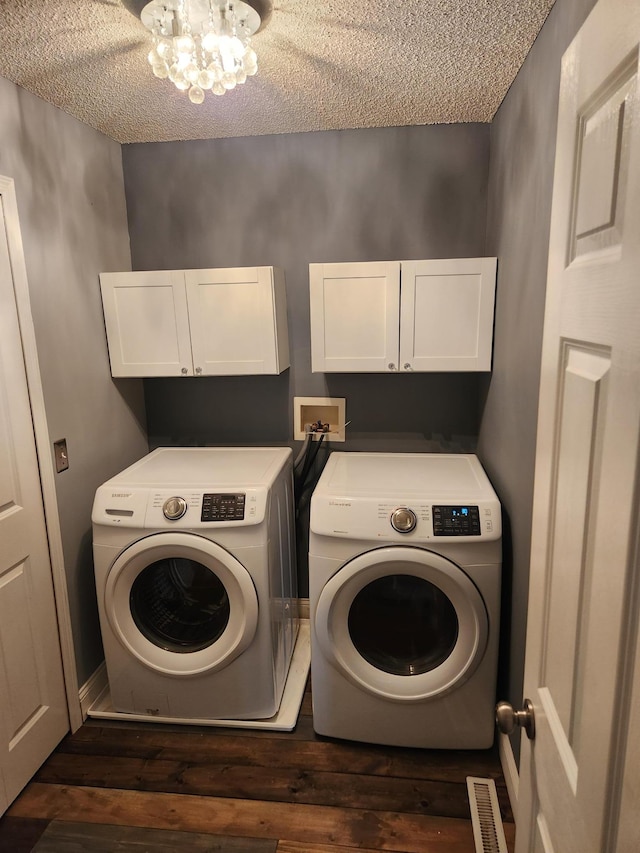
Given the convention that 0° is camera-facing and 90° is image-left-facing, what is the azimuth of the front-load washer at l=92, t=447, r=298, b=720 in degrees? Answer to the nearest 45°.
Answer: approximately 0°

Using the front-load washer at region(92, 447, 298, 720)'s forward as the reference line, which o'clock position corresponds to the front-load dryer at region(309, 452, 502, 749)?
the front-load dryer at region(309, 452, 502, 749) is roughly at 10 o'clock from the front-load washer at region(92, 447, 298, 720).

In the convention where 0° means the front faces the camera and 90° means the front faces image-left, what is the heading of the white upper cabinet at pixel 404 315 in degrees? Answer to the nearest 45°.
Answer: approximately 0°
